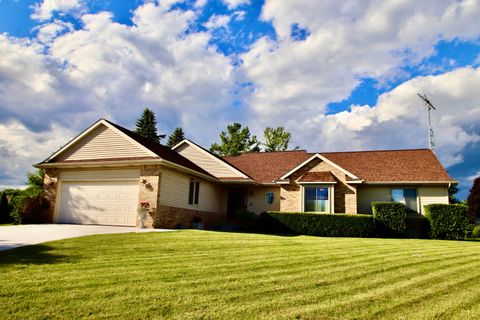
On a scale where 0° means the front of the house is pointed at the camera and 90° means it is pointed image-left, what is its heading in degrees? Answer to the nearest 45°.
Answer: approximately 0°

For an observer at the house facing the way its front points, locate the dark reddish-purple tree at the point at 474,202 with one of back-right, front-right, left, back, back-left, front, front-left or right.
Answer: left

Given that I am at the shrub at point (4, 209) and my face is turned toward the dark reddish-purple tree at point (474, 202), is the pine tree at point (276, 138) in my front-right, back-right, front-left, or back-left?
front-left

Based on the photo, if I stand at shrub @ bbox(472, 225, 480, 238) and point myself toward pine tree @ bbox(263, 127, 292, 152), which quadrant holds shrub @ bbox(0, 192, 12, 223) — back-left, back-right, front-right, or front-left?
front-left

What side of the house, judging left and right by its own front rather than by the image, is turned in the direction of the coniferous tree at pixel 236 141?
back

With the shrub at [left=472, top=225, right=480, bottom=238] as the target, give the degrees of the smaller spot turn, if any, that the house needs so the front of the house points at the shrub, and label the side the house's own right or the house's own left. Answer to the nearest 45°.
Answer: approximately 90° to the house's own left

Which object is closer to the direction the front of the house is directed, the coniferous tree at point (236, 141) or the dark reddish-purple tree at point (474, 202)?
the dark reddish-purple tree

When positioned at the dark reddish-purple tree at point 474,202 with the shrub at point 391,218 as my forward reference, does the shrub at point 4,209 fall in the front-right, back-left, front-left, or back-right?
front-right

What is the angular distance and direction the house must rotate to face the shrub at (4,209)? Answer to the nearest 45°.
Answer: approximately 90° to its right

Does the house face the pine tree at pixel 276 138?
no

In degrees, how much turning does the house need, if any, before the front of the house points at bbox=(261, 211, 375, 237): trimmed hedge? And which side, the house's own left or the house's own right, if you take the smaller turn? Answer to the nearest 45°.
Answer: approximately 90° to the house's own left
